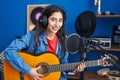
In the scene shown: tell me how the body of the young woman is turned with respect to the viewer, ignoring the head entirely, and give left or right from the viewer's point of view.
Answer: facing the viewer and to the right of the viewer

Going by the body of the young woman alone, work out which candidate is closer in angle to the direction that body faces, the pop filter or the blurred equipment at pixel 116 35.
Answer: the pop filter

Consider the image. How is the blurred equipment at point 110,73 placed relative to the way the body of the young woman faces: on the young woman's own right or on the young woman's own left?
on the young woman's own left

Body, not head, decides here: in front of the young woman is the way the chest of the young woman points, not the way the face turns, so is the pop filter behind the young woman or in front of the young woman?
in front

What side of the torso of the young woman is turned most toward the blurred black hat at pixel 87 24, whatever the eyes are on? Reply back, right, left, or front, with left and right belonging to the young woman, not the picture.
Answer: left

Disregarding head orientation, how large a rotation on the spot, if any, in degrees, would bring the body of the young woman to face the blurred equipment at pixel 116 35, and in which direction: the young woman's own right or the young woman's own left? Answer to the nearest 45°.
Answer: approximately 90° to the young woman's own left
